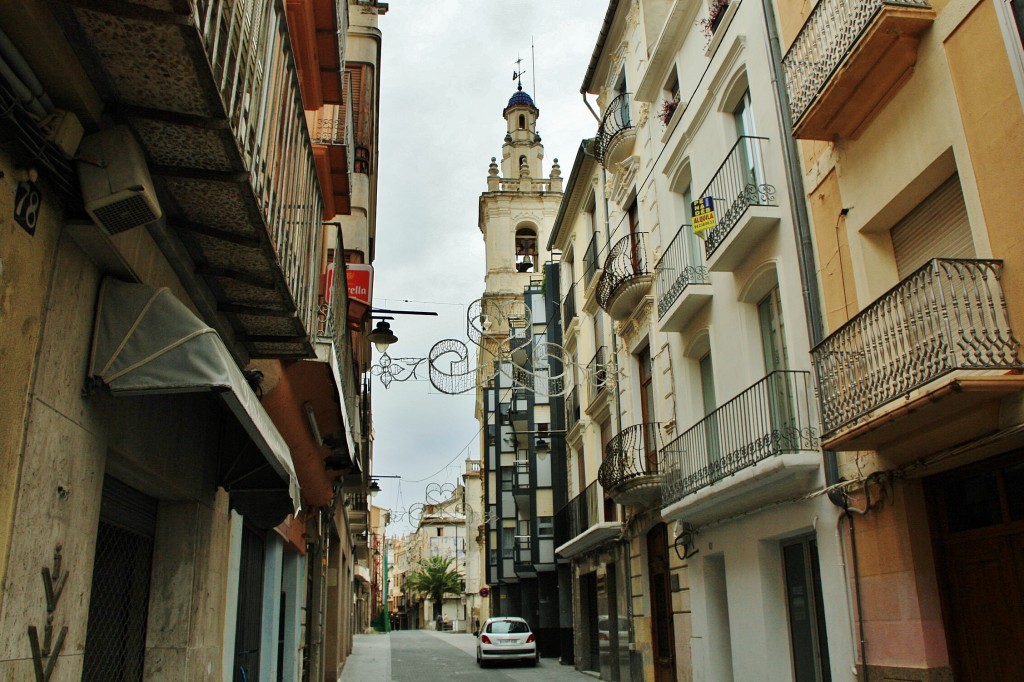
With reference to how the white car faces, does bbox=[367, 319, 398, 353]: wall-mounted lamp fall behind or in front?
behind

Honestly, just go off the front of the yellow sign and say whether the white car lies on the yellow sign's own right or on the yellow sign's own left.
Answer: on the yellow sign's own right

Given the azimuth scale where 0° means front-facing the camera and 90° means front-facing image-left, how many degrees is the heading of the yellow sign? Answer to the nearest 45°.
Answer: approximately 45°

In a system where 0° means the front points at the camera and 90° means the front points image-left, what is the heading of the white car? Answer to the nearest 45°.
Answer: approximately 180°

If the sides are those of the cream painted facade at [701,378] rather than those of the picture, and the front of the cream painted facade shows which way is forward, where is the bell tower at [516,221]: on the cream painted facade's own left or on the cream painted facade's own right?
on the cream painted facade's own right

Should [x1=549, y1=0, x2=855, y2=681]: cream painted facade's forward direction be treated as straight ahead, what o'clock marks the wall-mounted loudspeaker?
The wall-mounted loudspeaker is roughly at 11 o'clock from the cream painted facade.

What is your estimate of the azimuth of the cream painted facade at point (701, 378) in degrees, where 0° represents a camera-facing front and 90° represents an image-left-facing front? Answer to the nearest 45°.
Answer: approximately 45°

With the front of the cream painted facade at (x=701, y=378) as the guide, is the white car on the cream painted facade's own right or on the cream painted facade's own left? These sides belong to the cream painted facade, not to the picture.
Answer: on the cream painted facade's own right

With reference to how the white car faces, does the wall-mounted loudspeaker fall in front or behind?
behind
